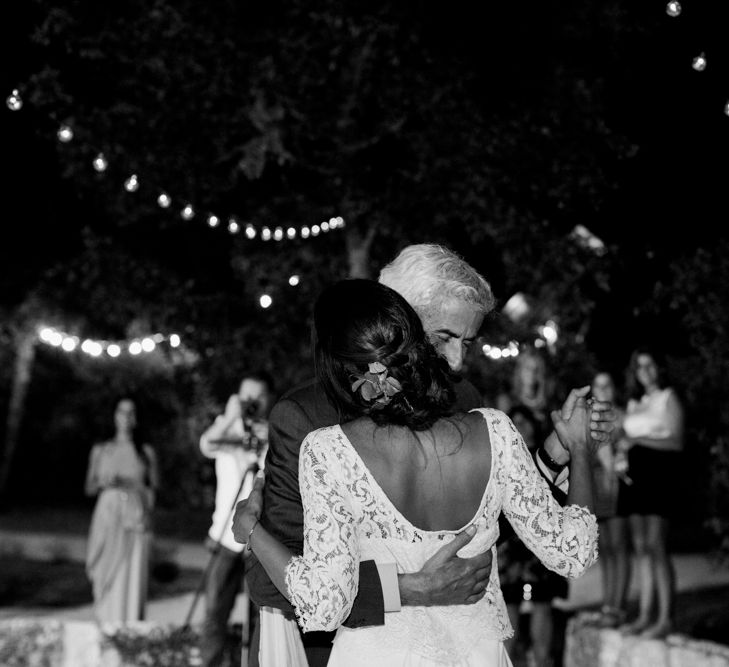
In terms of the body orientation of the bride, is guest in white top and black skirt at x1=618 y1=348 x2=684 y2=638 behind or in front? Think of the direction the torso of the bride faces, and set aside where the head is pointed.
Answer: in front

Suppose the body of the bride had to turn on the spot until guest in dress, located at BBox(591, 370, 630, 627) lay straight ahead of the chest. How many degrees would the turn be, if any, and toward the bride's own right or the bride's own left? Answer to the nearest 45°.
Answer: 0° — they already face them

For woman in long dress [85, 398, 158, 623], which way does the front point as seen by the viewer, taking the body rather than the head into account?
toward the camera

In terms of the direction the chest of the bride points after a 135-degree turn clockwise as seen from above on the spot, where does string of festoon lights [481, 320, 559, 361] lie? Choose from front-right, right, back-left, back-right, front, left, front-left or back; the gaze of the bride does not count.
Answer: back-left

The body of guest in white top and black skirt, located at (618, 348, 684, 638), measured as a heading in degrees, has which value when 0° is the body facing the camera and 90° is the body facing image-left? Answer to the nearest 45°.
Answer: approximately 45°

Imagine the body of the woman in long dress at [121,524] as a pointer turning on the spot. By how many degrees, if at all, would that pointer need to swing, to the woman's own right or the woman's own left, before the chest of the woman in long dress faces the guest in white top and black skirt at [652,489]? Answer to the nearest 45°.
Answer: approximately 45° to the woman's own left

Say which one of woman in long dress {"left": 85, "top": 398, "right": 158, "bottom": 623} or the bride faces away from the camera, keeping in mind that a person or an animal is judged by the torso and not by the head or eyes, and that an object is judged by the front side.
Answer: the bride

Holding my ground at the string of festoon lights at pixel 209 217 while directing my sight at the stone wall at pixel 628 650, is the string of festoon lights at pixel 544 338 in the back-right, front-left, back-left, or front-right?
front-left

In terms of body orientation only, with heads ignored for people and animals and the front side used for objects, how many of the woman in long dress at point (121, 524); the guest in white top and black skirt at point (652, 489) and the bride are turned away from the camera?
1

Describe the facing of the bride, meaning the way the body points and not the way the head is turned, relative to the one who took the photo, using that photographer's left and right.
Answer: facing away from the viewer

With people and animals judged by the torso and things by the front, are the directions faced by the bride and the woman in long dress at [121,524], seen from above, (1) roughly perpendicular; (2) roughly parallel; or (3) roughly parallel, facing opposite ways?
roughly parallel, facing opposite ways

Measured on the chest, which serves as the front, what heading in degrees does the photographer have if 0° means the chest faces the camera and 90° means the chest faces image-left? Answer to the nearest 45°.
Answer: approximately 315°

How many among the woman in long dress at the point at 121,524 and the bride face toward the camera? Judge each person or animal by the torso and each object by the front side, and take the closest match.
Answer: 1

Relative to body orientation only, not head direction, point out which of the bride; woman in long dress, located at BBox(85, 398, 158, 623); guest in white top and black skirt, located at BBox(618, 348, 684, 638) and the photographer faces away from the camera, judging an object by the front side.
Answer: the bride
